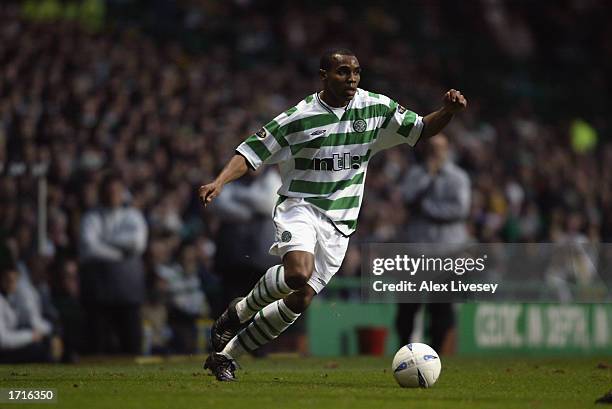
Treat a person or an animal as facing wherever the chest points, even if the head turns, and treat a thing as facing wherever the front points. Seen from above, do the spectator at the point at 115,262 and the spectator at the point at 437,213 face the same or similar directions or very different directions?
same or similar directions

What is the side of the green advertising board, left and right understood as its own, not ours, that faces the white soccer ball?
front

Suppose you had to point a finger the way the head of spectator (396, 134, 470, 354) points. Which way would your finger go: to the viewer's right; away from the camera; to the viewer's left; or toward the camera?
toward the camera

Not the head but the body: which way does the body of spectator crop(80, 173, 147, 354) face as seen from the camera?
toward the camera

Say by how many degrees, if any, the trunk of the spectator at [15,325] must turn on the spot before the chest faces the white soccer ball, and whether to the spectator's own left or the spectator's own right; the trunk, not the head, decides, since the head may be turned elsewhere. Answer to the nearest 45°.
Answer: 0° — they already face it

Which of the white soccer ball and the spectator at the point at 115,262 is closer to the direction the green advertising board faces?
the white soccer ball

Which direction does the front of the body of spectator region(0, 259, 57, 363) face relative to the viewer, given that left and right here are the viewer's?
facing the viewer and to the right of the viewer

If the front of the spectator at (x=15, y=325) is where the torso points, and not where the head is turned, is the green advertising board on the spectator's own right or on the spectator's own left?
on the spectator's own left

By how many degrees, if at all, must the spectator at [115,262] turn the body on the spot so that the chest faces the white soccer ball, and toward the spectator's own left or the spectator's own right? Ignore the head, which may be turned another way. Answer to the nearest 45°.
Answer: approximately 45° to the spectator's own left

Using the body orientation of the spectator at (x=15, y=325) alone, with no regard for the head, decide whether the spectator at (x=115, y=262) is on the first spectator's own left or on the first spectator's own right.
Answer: on the first spectator's own left

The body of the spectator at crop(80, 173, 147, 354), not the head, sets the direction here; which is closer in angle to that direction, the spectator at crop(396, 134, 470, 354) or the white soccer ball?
the white soccer ball

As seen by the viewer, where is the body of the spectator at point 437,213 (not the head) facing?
toward the camera
